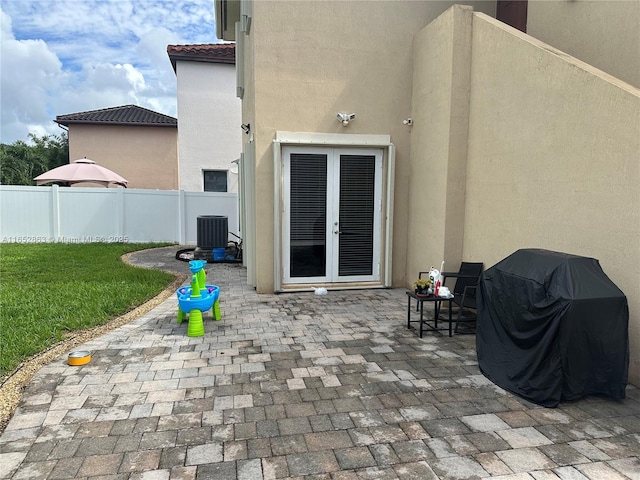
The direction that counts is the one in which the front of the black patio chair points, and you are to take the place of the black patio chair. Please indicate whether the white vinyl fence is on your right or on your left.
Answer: on your right

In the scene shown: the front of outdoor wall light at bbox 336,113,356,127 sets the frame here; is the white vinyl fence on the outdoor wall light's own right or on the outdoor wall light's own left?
on the outdoor wall light's own right

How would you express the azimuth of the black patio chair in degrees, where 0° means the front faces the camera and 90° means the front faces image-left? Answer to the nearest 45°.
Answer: approximately 45°

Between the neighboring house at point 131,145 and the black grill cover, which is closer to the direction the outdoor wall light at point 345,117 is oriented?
the black grill cover

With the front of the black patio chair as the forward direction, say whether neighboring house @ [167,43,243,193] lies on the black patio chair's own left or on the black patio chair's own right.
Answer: on the black patio chair's own right

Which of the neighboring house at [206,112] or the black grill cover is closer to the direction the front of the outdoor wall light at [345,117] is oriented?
the black grill cover

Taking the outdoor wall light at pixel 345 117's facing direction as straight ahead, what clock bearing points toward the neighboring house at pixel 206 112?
The neighboring house is roughly at 5 o'clock from the outdoor wall light.

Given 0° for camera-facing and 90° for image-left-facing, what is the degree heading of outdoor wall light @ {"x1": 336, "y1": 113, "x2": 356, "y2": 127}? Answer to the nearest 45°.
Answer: approximately 0°
